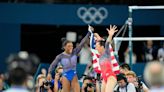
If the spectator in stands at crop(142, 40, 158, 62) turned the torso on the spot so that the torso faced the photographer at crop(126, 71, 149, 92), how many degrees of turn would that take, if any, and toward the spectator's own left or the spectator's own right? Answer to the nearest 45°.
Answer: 0° — they already face them

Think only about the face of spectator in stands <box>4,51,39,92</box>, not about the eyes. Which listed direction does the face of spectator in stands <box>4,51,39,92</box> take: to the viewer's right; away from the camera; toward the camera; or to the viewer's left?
away from the camera

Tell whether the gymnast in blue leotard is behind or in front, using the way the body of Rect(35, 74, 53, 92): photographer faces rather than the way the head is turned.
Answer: in front

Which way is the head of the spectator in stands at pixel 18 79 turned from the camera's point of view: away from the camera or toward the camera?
away from the camera

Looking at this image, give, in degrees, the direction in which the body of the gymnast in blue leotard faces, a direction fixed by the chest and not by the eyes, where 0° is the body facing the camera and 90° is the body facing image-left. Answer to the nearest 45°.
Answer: approximately 0°
